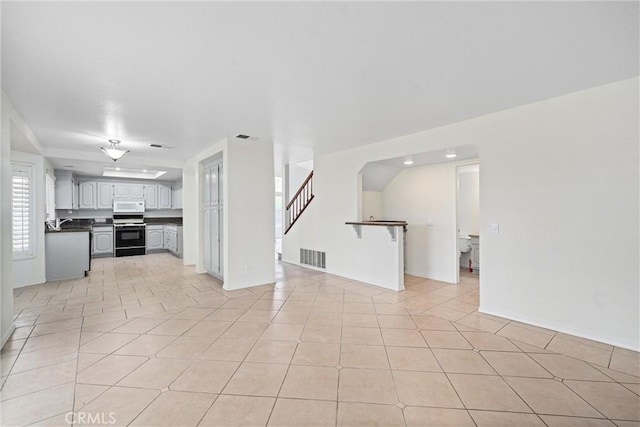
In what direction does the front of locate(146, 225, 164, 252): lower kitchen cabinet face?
toward the camera

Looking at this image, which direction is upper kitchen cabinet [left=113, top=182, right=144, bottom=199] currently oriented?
toward the camera

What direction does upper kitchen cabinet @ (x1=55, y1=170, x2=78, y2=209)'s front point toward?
to the viewer's right

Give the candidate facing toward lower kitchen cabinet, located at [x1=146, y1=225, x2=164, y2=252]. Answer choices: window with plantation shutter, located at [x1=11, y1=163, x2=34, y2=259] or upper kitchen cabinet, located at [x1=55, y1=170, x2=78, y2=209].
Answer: the upper kitchen cabinet

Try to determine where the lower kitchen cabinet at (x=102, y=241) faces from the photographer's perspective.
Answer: facing the viewer

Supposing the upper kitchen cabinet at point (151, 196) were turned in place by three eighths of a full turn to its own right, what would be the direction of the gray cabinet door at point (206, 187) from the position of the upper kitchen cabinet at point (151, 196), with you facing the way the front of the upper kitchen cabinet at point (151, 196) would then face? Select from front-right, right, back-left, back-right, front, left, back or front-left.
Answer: back-left

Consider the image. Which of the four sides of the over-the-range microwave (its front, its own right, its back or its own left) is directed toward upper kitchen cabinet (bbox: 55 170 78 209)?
right

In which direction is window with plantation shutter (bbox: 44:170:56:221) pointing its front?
to the viewer's right

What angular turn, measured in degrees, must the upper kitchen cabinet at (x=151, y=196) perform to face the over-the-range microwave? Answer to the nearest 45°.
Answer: approximately 90° to its right

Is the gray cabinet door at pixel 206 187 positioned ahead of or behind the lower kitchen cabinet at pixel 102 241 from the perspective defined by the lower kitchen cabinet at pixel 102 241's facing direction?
ahead
